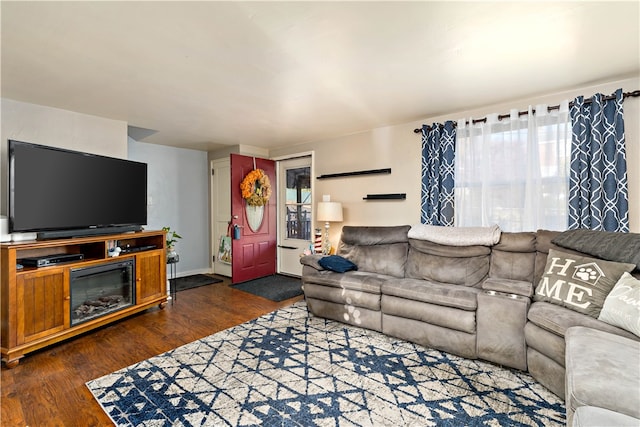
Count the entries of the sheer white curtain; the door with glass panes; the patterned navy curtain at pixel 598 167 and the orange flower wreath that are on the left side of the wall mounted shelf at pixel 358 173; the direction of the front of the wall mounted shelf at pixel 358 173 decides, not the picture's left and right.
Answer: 2

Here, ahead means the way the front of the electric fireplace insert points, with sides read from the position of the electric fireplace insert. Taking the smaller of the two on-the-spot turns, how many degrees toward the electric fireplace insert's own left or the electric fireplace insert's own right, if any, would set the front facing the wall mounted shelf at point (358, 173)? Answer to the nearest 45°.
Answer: approximately 45° to the electric fireplace insert's own left

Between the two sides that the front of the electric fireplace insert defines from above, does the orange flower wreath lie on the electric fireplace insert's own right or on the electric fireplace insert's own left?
on the electric fireplace insert's own left

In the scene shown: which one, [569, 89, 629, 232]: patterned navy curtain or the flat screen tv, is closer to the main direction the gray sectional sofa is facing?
the flat screen tv

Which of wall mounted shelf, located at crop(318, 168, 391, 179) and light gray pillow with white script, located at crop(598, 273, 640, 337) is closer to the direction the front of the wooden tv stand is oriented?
the light gray pillow with white script

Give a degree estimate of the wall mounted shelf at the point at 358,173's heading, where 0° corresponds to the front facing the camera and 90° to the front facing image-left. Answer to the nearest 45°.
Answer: approximately 45°

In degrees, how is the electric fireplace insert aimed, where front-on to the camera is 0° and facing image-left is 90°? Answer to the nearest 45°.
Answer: approximately 315°

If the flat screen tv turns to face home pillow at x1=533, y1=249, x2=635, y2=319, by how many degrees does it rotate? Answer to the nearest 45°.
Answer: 0° — it already faces it
